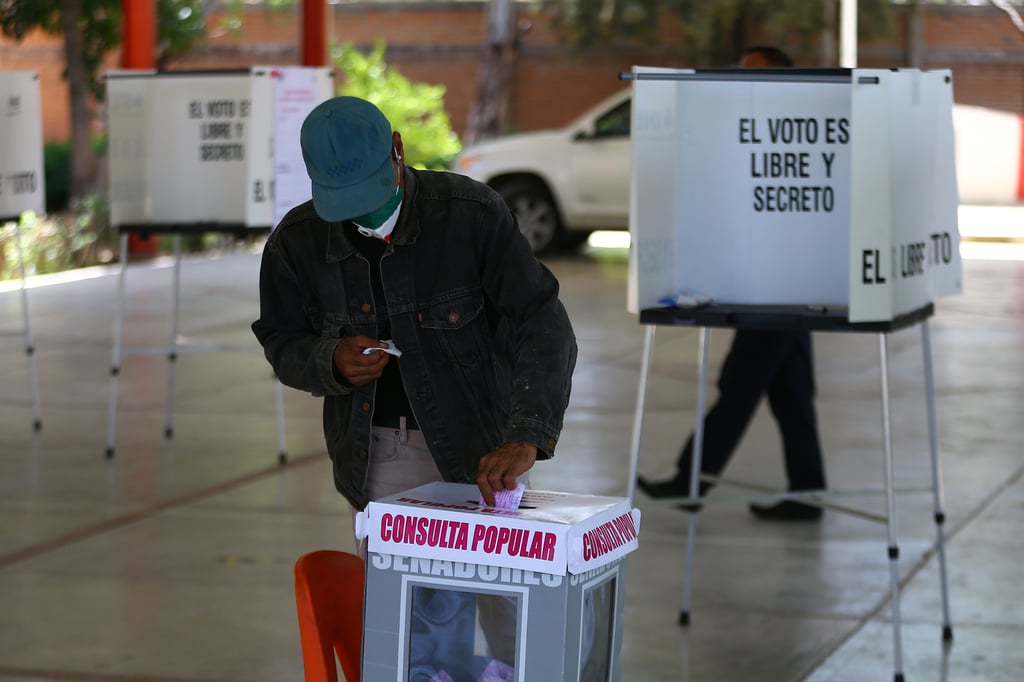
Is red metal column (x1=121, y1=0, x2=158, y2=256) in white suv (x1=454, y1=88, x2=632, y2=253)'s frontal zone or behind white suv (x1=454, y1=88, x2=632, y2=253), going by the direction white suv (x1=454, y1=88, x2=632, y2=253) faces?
frontal zone

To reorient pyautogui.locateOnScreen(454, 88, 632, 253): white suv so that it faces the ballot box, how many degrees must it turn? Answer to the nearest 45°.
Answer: approximately 90° to its left

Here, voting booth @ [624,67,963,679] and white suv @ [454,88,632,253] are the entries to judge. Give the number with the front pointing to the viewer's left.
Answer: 1

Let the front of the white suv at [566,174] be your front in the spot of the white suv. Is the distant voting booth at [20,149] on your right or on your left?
on your left

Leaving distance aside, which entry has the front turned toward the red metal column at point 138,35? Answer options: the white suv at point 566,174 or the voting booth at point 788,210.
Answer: the white suv

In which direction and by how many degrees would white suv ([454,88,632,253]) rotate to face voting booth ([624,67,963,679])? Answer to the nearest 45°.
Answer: approximately 90° to its left

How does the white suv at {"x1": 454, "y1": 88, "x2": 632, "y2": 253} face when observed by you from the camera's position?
facing to the left of the viewer

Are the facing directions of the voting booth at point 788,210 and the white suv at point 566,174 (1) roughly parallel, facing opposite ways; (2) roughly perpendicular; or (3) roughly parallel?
roughly perpendicular
